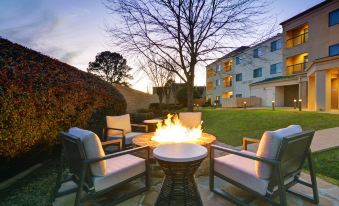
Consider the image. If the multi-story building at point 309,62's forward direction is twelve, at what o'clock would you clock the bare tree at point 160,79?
The bare tree is roughly at 1 o'clock from the multi-story building.

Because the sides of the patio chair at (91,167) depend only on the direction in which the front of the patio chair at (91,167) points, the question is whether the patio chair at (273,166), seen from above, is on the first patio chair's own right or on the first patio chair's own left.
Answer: on the first patio chair's own right

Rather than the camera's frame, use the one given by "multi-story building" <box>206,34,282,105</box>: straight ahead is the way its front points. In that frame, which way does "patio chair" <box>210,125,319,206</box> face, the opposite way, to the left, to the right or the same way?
to the right

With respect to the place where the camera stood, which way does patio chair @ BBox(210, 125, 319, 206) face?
facing away from the viewer and to the left of the viewer

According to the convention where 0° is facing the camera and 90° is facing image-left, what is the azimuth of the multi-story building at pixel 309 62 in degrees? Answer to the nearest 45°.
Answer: approximately 45°

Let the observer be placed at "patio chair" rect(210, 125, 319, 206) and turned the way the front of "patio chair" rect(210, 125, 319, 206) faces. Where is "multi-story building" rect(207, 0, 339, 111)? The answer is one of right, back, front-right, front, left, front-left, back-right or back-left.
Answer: front-right

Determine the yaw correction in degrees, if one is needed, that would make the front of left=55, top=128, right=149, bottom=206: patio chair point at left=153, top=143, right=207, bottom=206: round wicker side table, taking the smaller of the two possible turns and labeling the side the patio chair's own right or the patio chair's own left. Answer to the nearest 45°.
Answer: approximately 45° to the patio chair's own right

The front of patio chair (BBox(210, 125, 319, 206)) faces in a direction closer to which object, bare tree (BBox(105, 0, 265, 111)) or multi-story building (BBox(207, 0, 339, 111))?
the bare tree

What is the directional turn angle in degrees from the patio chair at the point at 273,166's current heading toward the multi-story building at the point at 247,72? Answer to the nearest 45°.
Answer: approximately 45° to its right

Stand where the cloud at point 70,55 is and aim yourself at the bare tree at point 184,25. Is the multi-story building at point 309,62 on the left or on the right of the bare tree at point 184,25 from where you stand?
left
